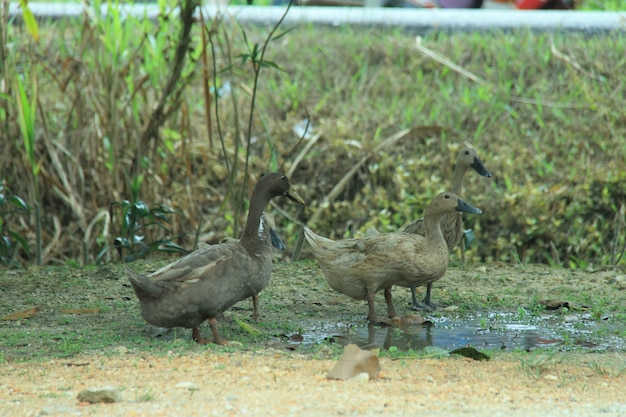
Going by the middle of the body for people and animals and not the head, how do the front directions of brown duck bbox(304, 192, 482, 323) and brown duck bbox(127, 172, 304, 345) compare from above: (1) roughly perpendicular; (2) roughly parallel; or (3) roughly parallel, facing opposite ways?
roughly parallel

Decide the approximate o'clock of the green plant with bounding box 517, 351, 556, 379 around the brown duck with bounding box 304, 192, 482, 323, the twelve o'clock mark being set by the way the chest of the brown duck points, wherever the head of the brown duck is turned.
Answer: The green plant is roughly at 2 o'clock from the brown duck.

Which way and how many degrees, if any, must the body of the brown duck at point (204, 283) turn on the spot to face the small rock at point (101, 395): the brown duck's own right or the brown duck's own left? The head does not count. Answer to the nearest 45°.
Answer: approximately 90° to the brown duck's own right

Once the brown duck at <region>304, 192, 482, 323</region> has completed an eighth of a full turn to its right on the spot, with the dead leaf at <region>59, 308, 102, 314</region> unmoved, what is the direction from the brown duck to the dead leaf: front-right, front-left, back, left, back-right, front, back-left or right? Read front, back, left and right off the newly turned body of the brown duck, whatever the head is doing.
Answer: back-right

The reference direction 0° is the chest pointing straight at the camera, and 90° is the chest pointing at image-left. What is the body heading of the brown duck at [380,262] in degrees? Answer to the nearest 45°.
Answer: approximately 270°

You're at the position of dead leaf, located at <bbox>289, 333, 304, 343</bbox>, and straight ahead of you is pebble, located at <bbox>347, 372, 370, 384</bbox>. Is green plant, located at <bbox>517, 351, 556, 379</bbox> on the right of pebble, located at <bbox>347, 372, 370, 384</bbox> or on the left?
left

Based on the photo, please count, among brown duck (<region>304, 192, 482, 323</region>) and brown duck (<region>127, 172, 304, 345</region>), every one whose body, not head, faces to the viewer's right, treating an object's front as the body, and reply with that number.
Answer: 2

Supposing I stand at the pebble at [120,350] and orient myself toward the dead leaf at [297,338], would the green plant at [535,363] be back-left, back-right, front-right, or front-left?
front-right

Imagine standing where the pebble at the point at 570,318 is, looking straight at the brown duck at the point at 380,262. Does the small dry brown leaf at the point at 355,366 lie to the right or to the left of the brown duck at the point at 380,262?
left

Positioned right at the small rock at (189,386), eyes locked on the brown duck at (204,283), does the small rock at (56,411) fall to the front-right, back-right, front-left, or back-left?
back-left

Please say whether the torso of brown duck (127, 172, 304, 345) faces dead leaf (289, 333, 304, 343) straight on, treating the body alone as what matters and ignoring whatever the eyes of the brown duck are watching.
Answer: yes

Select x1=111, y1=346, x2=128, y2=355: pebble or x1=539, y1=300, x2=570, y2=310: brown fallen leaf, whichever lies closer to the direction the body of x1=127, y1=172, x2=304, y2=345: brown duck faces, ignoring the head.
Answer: the brown fallen leaf

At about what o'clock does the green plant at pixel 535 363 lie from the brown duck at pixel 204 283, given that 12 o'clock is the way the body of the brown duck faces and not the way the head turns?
The green plant is roughly at 1 o'clock from the brown duck.

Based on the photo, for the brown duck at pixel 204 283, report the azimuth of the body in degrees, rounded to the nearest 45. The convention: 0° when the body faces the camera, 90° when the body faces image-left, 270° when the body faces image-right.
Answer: approximately 270°
